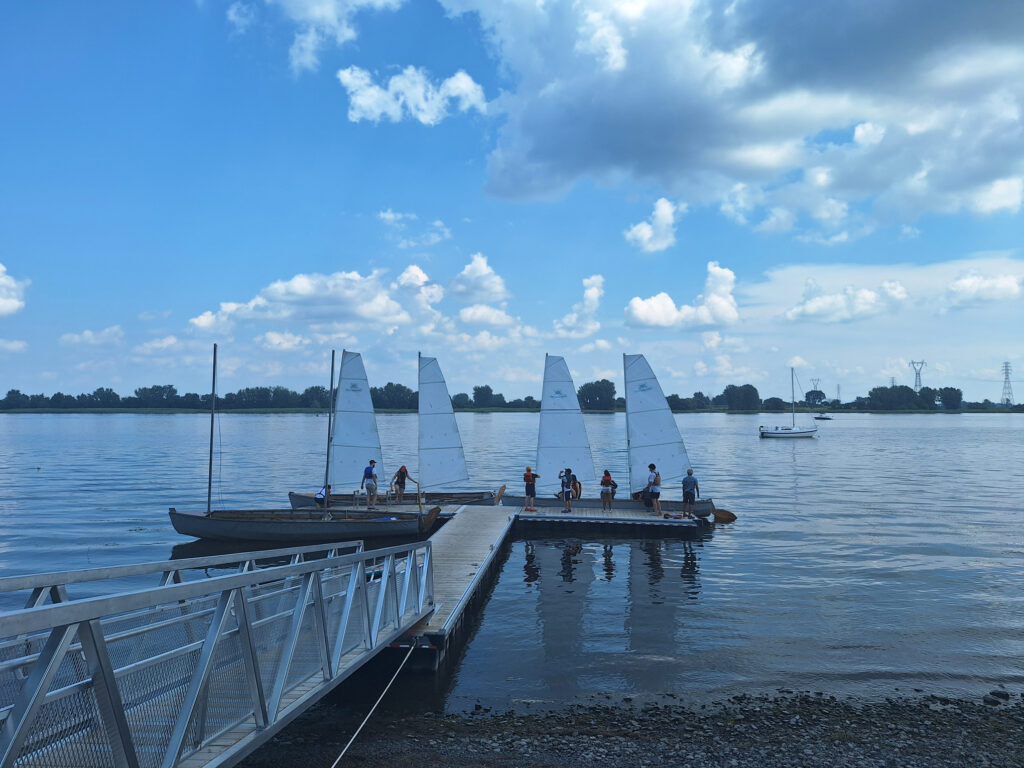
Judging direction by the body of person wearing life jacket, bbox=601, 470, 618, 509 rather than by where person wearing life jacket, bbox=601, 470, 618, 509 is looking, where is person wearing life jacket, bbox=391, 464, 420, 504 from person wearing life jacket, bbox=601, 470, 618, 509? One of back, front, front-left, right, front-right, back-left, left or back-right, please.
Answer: left

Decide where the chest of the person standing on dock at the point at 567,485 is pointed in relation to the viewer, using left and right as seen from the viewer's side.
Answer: facing away from the viewer

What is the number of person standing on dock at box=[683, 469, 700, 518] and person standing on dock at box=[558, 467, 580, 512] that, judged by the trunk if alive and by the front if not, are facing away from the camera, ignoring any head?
2

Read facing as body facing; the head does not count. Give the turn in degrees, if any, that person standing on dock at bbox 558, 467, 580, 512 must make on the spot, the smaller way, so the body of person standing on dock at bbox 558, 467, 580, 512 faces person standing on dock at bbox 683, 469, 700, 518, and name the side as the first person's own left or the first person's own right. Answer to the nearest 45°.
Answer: approximately 90° to the first person's own right

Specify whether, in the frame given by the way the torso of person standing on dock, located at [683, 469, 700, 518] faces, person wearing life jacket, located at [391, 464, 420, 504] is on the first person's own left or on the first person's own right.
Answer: on the first person's own left

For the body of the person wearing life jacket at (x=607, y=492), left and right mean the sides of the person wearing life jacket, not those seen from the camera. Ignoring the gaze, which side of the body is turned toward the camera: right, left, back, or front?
back

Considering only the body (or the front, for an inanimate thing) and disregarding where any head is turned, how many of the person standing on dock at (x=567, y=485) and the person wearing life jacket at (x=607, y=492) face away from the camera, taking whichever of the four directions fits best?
2

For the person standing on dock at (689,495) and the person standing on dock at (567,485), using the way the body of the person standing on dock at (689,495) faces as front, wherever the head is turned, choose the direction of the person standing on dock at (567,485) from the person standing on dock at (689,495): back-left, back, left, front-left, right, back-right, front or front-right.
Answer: left

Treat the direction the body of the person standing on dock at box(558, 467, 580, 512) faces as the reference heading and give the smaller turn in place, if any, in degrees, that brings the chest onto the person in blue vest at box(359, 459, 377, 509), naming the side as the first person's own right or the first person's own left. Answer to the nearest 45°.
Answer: approximately 90° to the first person's own left

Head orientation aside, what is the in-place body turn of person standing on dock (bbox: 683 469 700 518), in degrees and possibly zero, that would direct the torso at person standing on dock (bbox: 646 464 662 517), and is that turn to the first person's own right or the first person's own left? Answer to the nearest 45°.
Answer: approximately 45° to the first person's own left

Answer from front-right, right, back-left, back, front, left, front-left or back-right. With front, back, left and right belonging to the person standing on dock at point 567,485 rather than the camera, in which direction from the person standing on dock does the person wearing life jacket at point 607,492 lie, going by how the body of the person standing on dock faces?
right

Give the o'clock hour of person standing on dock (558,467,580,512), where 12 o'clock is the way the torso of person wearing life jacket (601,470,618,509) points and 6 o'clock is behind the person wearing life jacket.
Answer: The person standing on dock is roughly at 9 o'clock from the person wearing life jacket.

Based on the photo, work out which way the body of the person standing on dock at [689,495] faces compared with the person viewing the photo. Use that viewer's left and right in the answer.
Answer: facing away from the viewer

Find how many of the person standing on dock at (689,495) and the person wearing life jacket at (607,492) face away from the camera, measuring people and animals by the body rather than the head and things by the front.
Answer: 2
